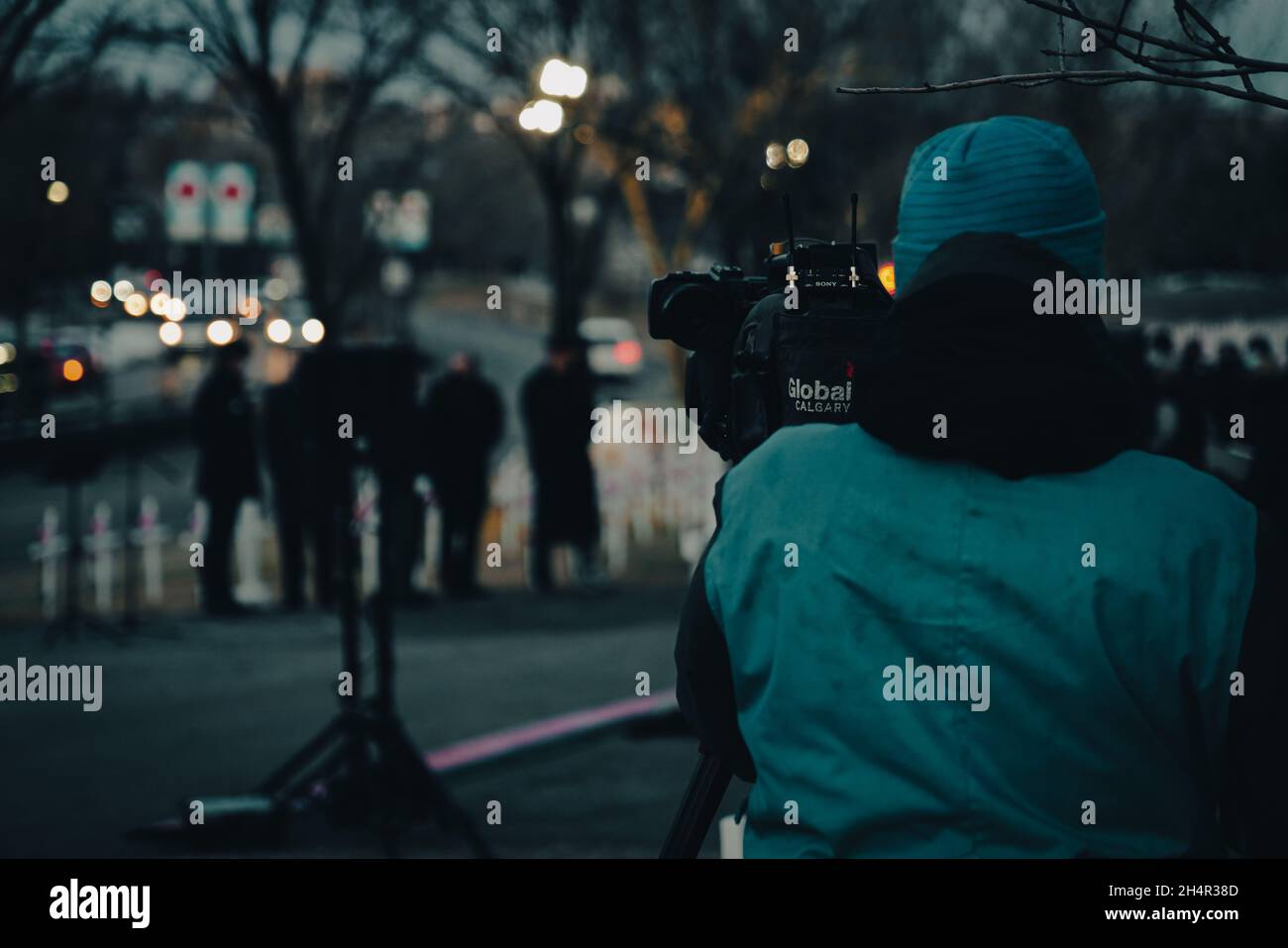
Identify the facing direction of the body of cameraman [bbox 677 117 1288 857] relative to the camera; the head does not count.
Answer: away from the camera

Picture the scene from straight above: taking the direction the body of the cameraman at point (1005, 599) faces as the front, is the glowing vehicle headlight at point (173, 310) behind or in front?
in front

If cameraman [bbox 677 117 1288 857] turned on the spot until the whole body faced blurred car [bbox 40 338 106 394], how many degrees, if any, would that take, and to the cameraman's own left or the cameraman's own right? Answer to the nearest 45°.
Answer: approximately 45° to the cameraman's own left

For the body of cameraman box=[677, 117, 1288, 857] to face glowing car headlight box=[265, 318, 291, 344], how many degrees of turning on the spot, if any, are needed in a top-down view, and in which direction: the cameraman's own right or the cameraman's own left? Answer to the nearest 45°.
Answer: approximately 45° to the cameraman's own left

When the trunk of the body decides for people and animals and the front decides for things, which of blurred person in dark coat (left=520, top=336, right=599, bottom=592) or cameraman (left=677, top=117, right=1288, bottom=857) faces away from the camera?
the cameraman
